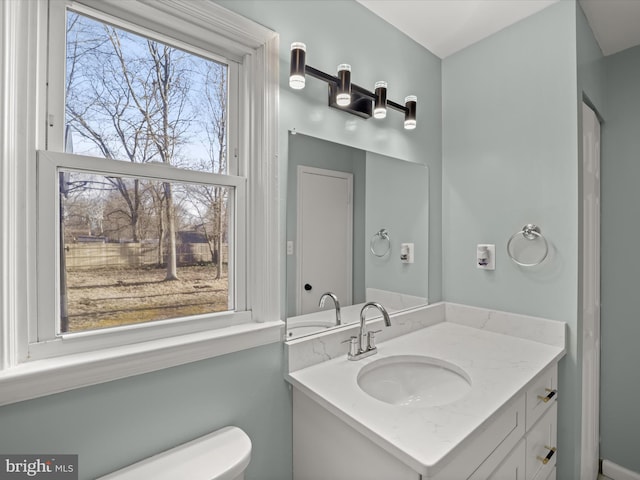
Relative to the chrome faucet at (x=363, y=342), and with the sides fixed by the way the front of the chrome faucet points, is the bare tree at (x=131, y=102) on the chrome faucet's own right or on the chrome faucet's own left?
on the chrome faucet's own right

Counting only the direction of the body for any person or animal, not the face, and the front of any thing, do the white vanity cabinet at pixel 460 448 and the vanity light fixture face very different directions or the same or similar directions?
same or similar directions

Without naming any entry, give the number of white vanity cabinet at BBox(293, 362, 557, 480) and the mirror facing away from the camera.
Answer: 0

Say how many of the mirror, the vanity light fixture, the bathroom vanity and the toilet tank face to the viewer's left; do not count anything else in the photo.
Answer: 0

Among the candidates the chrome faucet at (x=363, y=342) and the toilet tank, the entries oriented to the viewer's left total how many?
0

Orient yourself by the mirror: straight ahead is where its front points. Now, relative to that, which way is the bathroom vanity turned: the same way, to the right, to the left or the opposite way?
the same way

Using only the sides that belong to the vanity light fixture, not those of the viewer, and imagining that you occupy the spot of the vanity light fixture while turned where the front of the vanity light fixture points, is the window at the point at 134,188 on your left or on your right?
on your right

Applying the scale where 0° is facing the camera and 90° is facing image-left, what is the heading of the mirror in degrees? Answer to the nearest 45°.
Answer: approximately 315°

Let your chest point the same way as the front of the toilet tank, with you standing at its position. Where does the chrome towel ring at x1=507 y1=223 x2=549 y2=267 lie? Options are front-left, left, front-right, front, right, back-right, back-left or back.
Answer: front-left

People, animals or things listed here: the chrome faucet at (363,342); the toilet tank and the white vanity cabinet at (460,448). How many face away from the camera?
0

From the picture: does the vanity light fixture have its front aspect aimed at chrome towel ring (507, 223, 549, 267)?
no

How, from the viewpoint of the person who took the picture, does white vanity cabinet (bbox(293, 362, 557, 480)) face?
facing the viewer and to the right of the viewer

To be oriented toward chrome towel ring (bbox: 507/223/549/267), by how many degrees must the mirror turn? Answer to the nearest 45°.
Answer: approximately 45° to its left
